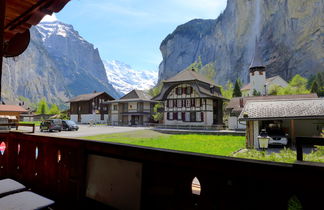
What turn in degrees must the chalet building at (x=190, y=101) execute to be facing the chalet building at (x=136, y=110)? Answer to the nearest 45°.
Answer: approximately 135° to its right

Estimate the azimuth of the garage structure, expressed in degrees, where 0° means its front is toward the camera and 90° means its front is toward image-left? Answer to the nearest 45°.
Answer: approximately 0°

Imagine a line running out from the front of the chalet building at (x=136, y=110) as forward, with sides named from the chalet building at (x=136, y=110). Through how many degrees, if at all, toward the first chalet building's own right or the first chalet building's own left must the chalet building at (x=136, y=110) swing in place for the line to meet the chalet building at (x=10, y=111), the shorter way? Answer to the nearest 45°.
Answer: approximately 90° to the first chalet building's own right

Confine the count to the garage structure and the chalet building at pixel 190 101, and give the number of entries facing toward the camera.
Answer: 2

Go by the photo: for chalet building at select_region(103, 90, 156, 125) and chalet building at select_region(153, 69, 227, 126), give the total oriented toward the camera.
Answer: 2

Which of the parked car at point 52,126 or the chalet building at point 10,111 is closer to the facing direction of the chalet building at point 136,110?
the parked car

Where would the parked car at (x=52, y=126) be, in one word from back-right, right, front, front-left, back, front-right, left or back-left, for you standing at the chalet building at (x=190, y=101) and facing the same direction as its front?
front-right

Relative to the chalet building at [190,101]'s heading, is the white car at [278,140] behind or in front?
in front
